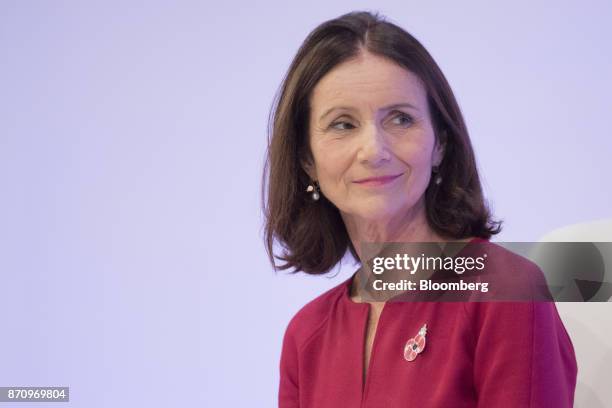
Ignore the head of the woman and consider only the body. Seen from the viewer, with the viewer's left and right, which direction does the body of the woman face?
facing the viewer and to the left of the viewer
